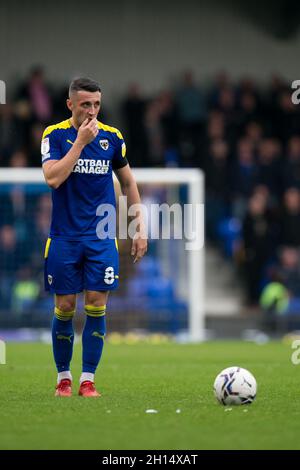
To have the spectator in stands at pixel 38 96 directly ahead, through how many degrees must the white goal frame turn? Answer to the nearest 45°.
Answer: approximately 135° to its right

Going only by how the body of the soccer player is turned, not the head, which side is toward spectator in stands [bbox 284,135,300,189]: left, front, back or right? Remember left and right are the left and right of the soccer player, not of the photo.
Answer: back

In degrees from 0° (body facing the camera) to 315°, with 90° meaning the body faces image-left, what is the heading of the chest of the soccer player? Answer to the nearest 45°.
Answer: approximately 0°

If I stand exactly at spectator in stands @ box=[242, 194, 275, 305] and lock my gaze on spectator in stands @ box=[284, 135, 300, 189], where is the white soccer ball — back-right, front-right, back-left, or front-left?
back-right

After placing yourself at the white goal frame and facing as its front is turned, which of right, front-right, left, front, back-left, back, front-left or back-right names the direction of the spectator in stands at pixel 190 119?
back

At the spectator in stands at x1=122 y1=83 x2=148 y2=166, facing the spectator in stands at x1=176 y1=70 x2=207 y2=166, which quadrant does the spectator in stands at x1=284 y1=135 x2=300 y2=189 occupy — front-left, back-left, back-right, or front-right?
front-right

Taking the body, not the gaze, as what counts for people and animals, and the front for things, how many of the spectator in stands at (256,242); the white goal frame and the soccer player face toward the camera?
3

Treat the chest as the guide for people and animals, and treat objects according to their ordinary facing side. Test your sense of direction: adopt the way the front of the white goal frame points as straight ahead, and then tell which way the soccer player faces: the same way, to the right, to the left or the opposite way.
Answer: the same way

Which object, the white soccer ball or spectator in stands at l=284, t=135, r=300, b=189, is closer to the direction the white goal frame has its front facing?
the white soccer ball

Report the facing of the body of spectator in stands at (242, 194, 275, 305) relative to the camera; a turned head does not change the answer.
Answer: toward the camera

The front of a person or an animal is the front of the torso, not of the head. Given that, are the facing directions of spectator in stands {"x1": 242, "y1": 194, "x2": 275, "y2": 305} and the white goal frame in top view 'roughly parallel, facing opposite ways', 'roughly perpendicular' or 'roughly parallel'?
roughly parallel

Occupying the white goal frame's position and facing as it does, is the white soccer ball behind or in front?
in front

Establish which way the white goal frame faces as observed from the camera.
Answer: facing the viewer

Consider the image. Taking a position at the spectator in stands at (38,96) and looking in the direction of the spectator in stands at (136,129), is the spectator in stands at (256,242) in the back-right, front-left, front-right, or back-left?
front-right

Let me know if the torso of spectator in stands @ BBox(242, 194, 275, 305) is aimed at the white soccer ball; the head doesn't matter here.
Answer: yes
